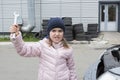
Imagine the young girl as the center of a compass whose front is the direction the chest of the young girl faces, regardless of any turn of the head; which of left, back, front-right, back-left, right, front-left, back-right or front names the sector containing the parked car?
left

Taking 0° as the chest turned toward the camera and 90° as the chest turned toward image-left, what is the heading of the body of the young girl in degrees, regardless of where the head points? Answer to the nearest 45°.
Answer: approximately 0°

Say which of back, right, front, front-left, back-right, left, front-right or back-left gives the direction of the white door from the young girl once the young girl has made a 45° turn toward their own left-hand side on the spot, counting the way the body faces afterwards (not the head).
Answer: back-left
